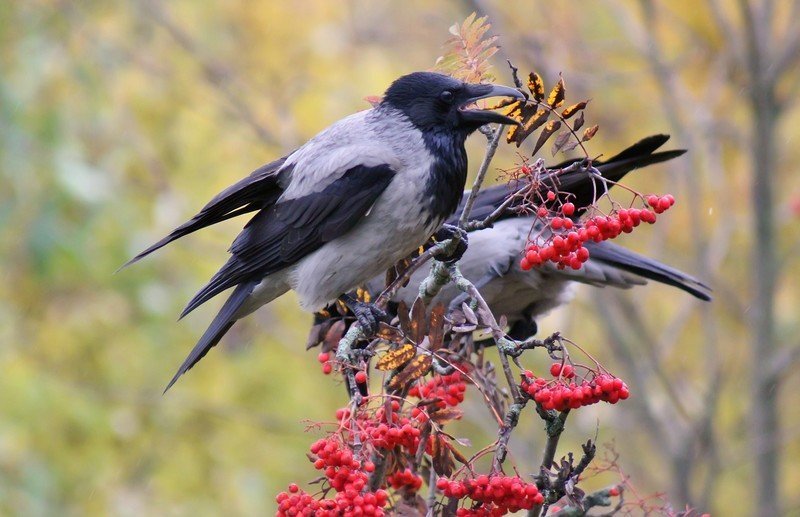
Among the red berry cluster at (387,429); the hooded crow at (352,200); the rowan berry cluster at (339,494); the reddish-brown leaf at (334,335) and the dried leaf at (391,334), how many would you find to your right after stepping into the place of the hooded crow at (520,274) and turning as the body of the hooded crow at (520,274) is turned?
0

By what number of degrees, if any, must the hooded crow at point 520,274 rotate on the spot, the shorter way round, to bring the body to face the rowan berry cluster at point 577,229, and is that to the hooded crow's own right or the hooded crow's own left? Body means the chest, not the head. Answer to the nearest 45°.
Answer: approximately 90° to the hooded crow's own left

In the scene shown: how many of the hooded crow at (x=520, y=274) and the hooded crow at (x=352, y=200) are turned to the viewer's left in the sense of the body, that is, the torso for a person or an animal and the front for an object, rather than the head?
1

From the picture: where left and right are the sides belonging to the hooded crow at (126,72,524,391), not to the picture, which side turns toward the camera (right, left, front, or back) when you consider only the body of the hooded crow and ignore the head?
right

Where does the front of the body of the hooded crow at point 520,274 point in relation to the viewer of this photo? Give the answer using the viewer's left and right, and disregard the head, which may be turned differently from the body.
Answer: facing to the left of the viewer

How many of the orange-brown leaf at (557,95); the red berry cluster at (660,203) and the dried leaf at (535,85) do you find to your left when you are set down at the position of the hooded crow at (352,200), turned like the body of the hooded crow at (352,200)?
0

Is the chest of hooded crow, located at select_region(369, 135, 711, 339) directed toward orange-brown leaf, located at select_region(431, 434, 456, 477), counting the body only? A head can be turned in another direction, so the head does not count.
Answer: no

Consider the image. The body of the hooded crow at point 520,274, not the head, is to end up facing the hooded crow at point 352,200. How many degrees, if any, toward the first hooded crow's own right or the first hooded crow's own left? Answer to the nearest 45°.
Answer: approximately 90° to the first hooded crow's own left

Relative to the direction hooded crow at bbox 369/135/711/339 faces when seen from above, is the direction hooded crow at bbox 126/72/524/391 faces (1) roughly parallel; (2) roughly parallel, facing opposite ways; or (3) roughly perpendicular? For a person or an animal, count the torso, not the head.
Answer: roughly parallel, facing opposite ways
